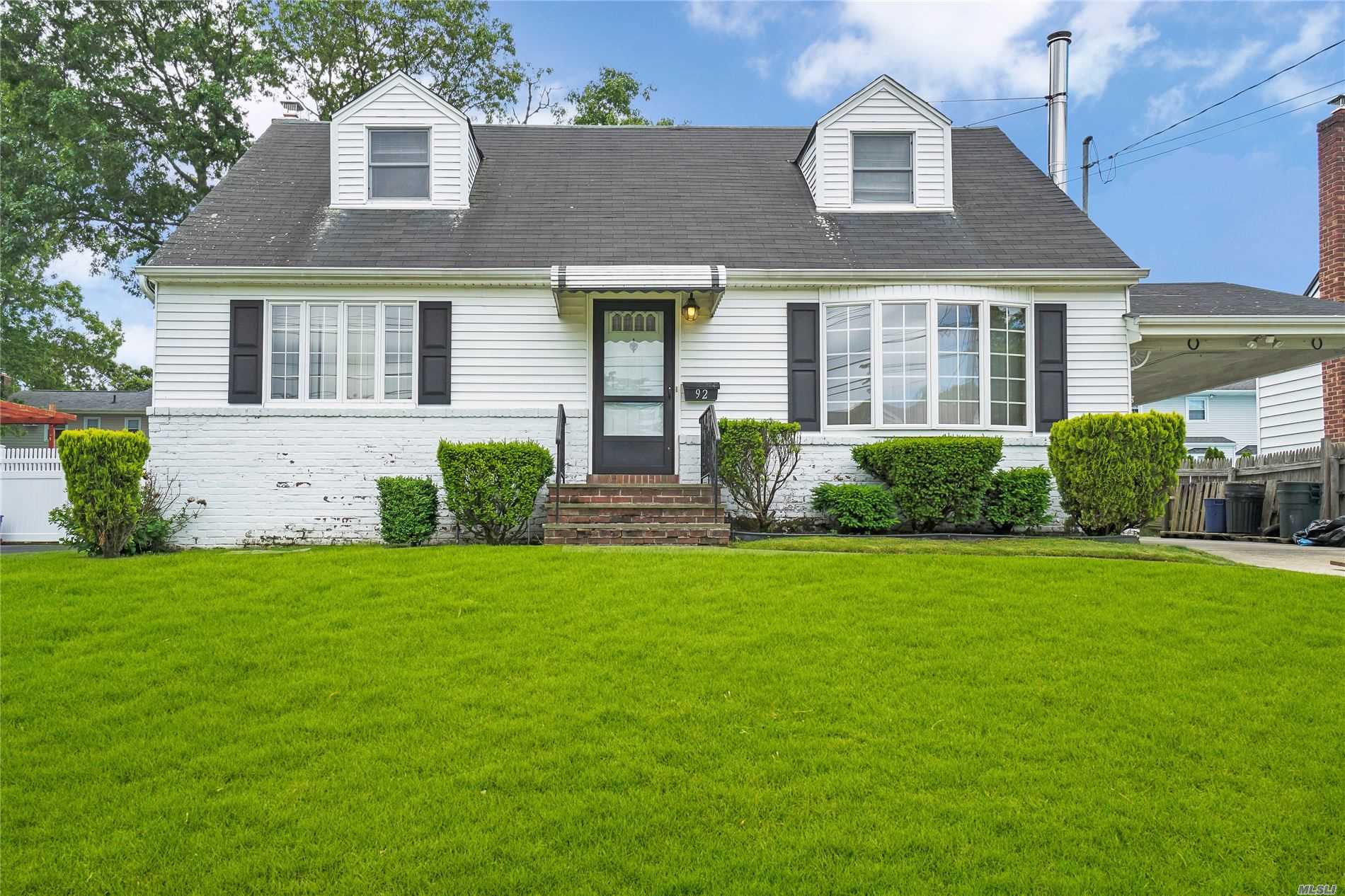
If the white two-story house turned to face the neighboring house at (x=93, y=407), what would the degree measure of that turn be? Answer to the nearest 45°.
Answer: approximately 135° to its right

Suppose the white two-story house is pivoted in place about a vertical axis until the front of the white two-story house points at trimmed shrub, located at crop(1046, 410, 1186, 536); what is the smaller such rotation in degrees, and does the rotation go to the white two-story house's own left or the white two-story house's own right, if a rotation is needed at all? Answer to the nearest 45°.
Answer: approximately 90° to the white two-story house's own left

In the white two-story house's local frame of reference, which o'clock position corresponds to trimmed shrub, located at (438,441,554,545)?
The trimmed shrub is roughly at 1 o'clock from the white two-story house.

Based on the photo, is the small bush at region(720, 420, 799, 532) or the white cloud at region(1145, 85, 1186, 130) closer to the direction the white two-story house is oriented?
the small bush

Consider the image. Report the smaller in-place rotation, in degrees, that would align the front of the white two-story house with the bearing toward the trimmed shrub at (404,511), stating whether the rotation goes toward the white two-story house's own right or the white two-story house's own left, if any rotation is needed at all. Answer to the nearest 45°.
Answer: approximately 45° to the white two-story house's own right

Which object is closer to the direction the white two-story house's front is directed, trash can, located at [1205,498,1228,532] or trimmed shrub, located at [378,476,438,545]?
the trimmed shrub

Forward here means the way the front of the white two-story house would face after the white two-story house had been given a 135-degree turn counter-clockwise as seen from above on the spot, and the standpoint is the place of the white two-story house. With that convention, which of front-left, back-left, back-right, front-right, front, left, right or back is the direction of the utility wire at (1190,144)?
front

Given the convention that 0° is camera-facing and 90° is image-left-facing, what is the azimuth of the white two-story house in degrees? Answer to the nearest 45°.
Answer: approximately 0°

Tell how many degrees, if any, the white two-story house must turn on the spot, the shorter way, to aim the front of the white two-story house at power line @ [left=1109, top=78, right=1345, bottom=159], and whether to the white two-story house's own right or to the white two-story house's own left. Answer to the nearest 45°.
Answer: approximately 135° to the white two-story house's own left

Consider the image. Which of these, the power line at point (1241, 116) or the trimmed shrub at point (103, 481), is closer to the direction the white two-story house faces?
the trimmed shrub

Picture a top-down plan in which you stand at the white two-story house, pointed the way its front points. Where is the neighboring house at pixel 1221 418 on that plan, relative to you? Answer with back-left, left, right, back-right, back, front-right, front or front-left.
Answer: back-left
